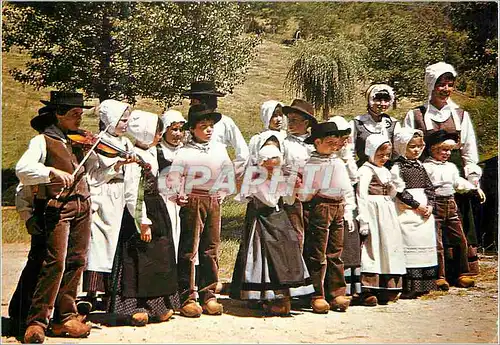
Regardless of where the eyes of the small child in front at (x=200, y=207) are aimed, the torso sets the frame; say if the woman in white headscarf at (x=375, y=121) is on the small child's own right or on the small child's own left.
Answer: on the small child's own left

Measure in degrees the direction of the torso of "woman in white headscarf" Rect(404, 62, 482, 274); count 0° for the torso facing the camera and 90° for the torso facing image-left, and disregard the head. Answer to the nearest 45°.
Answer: approximately 0°

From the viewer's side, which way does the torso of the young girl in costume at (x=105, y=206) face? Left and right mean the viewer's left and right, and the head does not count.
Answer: facing the viewer and to the right of the viewer

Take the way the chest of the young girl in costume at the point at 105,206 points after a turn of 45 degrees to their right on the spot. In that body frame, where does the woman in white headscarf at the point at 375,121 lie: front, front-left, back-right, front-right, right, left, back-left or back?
left

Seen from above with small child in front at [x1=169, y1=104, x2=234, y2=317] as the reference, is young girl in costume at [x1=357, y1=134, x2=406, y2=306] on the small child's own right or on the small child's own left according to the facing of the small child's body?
on the small child's own left

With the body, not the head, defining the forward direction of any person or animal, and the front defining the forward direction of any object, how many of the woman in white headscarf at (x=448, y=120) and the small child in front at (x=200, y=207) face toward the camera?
2

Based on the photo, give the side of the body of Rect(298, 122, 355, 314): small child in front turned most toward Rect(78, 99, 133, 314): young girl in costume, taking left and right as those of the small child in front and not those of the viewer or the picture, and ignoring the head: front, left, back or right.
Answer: right

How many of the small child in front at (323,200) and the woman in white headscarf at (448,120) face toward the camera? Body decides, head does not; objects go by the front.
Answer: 2
